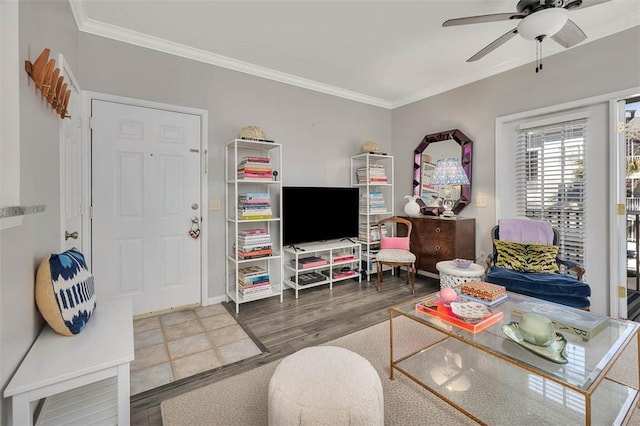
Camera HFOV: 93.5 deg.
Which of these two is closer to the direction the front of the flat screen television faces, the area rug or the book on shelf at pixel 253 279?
the area rug

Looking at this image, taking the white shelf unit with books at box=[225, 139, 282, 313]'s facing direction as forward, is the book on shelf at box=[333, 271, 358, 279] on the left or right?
on its left

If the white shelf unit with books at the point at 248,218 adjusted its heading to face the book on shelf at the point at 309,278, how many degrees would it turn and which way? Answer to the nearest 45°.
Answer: approximately 90° to its left

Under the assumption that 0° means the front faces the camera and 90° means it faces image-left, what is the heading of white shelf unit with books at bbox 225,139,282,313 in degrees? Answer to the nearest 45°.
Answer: approximately 315°

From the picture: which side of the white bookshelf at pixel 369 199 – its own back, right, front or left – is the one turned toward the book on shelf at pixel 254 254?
right

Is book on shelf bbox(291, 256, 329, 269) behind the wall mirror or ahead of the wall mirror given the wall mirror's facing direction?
ahead

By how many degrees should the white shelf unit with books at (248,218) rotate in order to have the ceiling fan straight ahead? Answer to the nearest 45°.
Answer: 0° — it already faces it

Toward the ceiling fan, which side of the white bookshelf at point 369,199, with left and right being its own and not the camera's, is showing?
front

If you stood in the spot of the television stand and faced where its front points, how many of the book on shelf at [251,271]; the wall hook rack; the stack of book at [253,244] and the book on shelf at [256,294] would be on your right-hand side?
4

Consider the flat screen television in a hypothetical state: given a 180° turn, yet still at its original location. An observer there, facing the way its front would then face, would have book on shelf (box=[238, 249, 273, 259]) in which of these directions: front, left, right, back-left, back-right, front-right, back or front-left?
left

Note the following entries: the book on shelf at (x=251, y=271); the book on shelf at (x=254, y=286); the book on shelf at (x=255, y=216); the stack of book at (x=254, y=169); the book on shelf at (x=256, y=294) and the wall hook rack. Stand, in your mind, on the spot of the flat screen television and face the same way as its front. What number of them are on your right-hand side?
6

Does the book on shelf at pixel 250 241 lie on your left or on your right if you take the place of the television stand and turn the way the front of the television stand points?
on your right

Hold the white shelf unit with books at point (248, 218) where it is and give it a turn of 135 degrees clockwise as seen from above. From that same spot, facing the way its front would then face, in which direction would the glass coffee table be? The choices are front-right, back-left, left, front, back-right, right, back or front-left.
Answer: back-left

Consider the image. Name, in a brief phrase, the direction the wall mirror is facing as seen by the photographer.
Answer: facing the viewer and to the left of the viewer

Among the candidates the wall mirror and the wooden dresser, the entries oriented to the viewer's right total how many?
0
